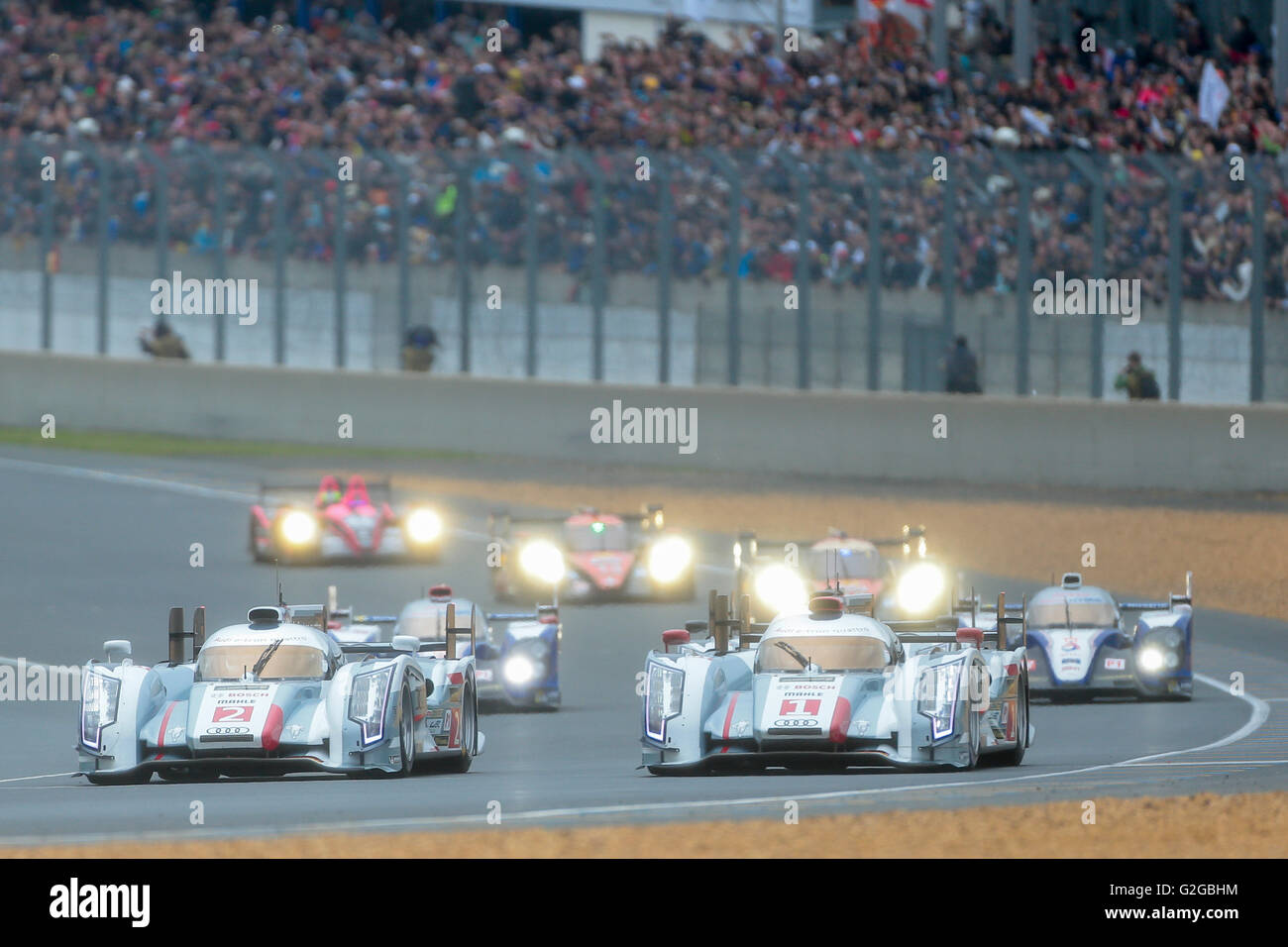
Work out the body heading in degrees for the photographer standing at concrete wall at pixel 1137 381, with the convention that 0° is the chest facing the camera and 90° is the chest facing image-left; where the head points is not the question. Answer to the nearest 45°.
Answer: approximately 45°

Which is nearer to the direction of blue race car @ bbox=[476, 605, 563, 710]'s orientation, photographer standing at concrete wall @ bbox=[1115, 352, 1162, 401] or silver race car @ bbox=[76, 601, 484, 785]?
the silver race car

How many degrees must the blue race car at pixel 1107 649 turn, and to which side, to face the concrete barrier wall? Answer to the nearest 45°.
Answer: approximately 135° to its right

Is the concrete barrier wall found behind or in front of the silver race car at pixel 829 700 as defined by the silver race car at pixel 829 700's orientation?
behind

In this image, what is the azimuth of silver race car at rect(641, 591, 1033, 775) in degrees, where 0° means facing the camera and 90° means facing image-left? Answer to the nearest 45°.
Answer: approximately 0°

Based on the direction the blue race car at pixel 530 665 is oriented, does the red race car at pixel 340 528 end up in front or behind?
behind

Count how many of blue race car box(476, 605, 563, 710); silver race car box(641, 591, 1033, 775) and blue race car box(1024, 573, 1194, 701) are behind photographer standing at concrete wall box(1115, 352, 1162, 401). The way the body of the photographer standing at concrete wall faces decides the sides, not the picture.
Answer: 0

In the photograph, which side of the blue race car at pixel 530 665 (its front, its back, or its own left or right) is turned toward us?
front

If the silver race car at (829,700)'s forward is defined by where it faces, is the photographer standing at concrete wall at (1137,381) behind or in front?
behind

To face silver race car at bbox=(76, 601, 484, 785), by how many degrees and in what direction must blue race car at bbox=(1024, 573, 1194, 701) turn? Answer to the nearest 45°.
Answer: approximately 45° to its right

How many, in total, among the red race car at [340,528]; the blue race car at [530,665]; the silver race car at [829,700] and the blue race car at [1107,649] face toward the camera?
4

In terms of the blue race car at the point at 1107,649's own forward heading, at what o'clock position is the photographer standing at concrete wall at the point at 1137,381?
The photographer standing at concrete wall is roughly at 6 o'clock from the blue race car.

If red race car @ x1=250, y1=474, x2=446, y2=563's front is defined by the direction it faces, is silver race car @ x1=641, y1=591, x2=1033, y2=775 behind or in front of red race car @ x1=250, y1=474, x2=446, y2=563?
in front
